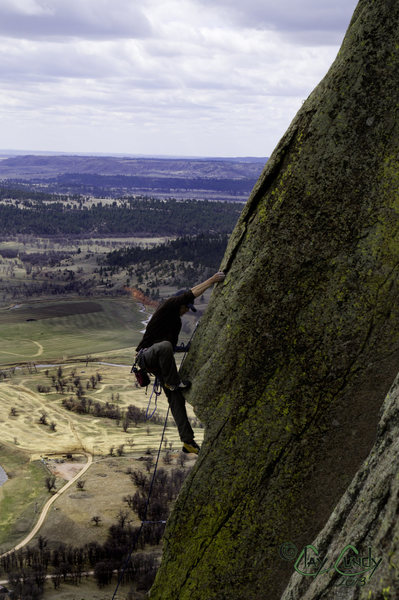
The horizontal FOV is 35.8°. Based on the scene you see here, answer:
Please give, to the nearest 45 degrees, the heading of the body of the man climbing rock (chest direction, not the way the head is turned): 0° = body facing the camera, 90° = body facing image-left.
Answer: approximately 270°
